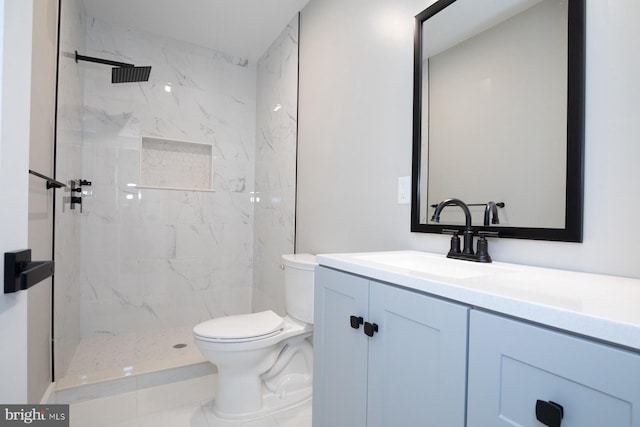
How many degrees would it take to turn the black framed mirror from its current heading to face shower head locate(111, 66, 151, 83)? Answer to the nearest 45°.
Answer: approximately 45° to its right

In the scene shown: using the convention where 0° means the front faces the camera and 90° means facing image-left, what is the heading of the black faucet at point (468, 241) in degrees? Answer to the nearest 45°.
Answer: approximately 45°

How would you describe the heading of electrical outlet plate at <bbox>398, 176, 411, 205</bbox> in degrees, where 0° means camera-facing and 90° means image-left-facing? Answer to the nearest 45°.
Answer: approximately 45°

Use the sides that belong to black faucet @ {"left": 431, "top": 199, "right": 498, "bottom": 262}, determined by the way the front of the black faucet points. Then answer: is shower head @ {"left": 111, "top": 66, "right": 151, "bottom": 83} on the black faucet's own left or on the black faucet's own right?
on the black faucet's own right

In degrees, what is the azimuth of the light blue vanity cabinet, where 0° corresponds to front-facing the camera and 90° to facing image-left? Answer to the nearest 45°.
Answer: approximately 45°
